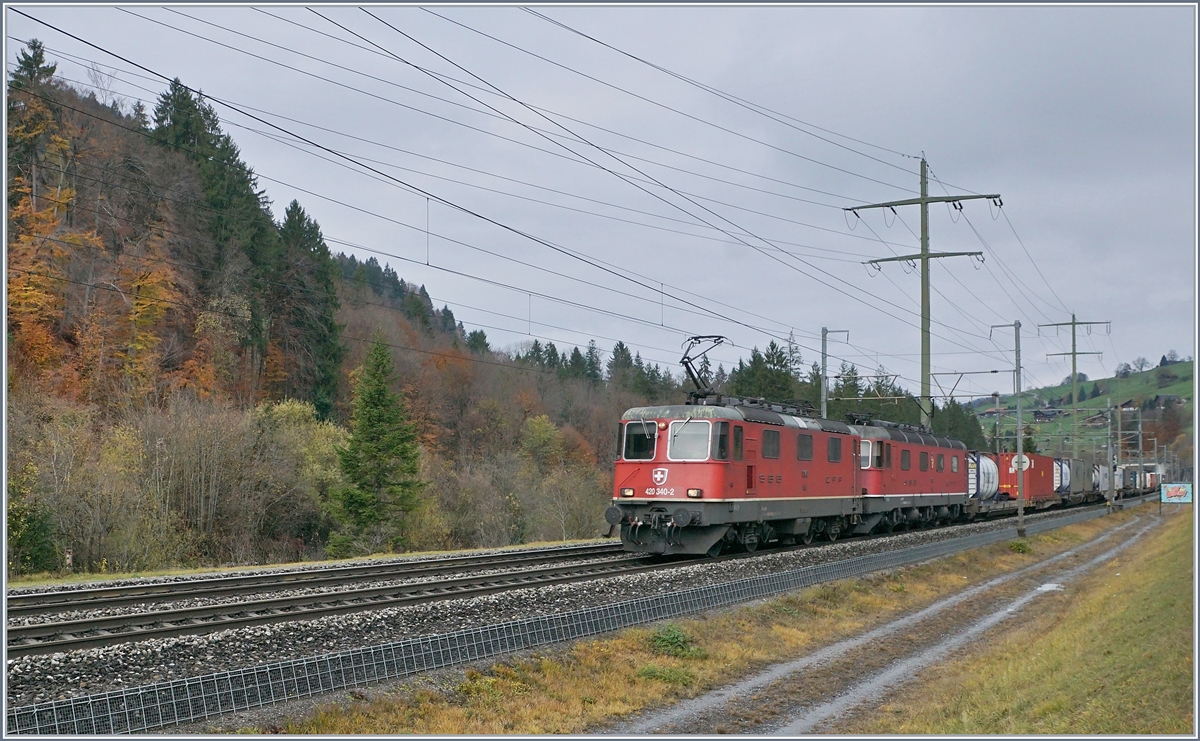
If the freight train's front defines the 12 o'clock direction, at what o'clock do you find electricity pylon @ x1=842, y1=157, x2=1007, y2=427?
The electricity pylon is roughly at 5 o'clock from the freight train.

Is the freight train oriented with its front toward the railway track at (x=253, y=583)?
yes

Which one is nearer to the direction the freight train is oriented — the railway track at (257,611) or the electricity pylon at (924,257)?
the railway track

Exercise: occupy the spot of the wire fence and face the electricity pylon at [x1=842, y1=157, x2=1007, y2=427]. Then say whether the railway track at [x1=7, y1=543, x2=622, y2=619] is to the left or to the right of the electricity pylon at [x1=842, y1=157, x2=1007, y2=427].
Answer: left

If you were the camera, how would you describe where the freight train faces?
facing the viewer and to the left of the viewer

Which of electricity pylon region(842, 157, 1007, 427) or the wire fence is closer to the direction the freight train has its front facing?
the wire fence

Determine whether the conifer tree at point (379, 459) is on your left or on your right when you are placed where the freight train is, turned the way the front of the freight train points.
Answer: on your right

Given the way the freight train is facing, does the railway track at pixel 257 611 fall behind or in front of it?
in front

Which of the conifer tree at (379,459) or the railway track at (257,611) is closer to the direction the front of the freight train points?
the railway track
